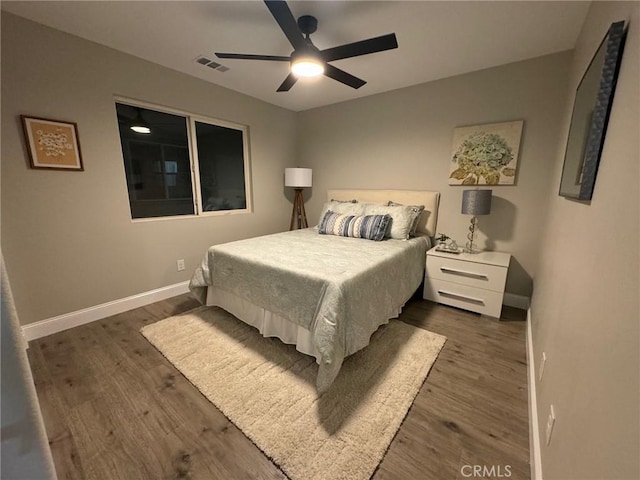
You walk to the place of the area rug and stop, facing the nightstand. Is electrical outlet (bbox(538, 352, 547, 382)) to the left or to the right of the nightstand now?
right

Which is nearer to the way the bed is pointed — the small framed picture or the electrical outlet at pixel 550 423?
the small framed picture

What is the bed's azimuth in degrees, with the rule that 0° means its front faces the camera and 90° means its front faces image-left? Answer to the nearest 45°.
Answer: approximately 45°

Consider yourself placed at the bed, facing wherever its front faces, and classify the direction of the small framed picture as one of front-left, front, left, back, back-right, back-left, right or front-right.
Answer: front-right

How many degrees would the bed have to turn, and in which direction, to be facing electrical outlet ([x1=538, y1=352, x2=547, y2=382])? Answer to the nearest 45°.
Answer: approximately 90° to its left

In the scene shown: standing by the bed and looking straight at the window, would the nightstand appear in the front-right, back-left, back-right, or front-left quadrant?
back-right

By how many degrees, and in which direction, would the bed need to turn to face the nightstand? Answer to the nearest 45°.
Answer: approximately 135° to its left

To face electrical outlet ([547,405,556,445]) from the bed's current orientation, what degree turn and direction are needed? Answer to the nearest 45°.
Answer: approximately 90° to its left

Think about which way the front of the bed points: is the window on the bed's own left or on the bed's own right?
on the bed's own right

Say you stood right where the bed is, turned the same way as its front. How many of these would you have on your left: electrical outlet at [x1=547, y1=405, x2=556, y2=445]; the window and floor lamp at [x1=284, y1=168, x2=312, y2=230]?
1

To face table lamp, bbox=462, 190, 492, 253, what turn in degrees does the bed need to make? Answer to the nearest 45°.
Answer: approximately 135° to its left
